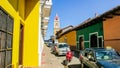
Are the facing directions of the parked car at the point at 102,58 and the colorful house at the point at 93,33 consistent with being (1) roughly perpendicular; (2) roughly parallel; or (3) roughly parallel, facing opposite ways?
roughly perpendicular

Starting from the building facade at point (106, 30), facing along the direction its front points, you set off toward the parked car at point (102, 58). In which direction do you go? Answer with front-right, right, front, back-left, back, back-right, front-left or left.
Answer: front-left

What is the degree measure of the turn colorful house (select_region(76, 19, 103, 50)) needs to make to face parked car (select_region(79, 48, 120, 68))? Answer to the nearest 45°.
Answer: approximately 45° to its left

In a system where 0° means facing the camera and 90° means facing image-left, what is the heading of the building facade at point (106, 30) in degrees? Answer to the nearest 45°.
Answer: approximately 45°

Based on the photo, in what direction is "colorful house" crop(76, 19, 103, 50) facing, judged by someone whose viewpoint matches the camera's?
facing the viewer and to the left of the viewer

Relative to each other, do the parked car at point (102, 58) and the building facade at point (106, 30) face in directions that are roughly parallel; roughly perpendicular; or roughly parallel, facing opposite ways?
roughly perpendicular

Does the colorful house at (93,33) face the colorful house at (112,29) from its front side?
no
